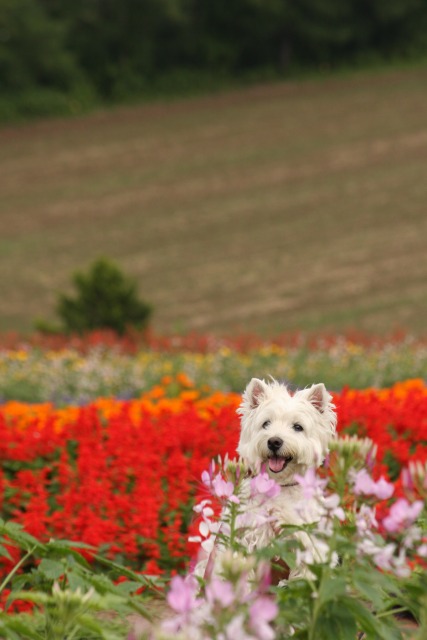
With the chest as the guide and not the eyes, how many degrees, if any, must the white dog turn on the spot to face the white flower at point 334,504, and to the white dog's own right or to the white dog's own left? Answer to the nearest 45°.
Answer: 0° — it already faces it

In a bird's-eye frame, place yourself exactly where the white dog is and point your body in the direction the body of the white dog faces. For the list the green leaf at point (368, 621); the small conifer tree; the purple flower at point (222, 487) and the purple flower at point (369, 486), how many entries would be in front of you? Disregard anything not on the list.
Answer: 3

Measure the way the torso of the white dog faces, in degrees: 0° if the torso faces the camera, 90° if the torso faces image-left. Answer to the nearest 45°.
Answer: approximately 0°

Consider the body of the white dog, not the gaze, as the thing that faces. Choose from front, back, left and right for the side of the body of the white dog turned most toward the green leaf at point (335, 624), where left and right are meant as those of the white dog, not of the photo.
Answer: front

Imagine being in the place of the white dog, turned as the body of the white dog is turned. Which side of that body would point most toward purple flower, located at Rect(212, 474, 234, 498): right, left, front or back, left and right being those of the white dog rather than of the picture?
front

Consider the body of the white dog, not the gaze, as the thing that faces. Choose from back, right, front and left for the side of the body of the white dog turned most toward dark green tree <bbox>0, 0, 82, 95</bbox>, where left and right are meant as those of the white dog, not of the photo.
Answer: back

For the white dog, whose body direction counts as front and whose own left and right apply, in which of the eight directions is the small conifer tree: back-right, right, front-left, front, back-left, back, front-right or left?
back

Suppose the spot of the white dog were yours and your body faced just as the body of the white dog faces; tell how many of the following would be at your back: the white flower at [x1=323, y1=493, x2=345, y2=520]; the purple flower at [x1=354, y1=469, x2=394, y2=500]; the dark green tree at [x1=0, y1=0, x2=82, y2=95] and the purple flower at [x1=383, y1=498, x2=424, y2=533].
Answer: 1

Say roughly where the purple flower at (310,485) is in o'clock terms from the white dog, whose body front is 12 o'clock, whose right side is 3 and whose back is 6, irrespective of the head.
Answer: The purple flower is roughly at 12 o'clock from the white dog.

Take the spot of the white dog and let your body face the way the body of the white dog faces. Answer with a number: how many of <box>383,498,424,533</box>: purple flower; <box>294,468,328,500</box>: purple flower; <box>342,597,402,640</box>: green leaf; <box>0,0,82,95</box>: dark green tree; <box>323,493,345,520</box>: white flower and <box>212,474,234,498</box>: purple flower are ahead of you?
5

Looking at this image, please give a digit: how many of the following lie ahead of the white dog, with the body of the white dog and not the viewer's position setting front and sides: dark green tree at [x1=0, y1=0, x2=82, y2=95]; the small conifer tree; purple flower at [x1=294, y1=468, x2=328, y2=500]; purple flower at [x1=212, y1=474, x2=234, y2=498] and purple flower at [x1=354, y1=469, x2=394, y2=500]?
3
